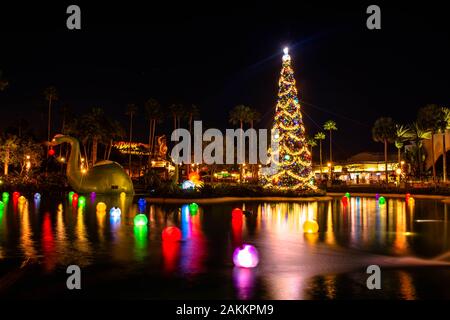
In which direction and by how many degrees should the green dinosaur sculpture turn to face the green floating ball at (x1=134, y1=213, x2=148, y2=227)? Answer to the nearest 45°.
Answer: approximately 90° to its left

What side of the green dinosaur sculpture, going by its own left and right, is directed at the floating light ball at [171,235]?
left

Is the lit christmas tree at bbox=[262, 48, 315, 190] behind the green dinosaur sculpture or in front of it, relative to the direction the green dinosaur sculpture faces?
behind

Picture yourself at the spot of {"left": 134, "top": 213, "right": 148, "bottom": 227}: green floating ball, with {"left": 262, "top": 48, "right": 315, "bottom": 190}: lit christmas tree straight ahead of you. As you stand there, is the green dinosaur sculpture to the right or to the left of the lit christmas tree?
left

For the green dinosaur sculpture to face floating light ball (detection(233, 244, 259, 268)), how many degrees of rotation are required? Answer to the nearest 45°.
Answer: approximately 90° to its left

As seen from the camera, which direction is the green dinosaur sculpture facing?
to the viewer's left
